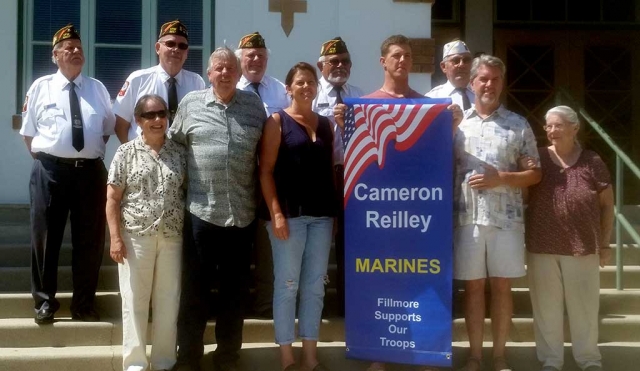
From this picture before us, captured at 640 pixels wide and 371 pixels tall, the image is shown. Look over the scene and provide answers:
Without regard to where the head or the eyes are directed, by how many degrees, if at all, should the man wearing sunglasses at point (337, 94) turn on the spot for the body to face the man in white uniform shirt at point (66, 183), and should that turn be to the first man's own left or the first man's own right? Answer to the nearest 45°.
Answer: approximately 90° to the first man's own right

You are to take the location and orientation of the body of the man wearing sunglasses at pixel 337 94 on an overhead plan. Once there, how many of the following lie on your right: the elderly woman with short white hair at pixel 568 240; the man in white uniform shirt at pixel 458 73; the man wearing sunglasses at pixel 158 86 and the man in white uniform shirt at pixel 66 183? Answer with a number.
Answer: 2

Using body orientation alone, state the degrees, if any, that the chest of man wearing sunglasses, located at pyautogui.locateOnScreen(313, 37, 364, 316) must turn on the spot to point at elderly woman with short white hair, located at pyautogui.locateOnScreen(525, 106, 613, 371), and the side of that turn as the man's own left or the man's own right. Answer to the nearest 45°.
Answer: approximately 90° to the man's own left

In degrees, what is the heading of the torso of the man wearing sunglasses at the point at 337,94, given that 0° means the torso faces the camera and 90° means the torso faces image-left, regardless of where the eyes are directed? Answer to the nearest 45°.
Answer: approximately 0°

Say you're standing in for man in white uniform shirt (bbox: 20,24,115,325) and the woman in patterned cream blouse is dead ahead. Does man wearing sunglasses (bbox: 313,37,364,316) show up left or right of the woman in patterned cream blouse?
left
